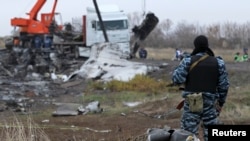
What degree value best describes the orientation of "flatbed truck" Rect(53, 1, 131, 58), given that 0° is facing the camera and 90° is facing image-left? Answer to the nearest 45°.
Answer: approximately 315°

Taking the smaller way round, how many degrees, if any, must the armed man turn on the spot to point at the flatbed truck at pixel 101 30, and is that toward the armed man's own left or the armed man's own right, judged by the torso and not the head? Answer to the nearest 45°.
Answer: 0° — they already face it

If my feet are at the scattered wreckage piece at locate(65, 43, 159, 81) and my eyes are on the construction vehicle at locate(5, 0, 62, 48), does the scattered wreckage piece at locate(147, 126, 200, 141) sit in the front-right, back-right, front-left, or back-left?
back-left

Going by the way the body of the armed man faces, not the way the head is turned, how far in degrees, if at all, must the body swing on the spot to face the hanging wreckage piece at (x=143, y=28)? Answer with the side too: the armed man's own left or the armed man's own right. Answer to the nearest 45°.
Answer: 0° — they already face it

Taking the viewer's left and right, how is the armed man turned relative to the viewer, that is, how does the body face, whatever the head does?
facing away from the viewer

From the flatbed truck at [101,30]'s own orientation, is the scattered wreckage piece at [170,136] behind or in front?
in front

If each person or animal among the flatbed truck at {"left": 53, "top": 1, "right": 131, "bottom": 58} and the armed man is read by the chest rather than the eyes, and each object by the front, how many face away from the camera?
1

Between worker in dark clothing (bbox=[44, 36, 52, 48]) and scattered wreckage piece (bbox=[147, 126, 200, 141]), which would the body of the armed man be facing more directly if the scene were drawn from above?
the worker in dark clothing

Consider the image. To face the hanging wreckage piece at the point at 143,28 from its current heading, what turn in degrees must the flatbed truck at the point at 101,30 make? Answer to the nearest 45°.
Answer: approximately 45° to its left

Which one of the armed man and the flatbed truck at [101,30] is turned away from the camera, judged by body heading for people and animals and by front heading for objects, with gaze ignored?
the armed man

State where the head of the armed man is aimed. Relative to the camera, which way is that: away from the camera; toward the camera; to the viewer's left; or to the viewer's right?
away from the camera
